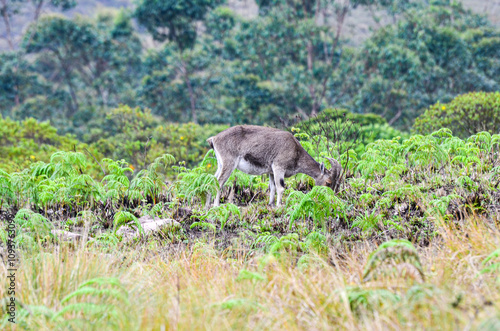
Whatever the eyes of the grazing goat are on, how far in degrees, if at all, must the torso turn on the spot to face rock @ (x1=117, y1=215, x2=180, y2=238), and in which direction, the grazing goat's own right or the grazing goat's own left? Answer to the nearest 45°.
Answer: approximately 135° to the grazing goat's own right

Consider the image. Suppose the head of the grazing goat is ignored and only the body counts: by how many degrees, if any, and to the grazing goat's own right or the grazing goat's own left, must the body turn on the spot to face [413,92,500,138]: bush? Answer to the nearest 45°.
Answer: approximately 45° to the grazing goat's own left

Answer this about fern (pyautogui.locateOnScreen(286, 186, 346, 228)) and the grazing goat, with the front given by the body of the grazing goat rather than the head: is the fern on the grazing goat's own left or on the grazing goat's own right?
on the grazing goat's own right

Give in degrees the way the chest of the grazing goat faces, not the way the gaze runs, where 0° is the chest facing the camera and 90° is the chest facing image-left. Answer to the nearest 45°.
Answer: approximately 270°

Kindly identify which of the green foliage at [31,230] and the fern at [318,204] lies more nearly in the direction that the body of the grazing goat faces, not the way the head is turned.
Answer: the fern

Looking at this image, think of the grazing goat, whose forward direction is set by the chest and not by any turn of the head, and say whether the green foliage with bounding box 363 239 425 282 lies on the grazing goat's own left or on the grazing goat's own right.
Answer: on the grazing goat's own right

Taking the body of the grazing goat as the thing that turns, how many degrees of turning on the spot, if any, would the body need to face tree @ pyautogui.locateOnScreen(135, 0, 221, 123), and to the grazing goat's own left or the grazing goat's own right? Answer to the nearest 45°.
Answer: approximately 90° to the grazing goat's own left

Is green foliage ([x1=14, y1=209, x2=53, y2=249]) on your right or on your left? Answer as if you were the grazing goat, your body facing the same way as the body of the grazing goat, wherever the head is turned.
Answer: on your right

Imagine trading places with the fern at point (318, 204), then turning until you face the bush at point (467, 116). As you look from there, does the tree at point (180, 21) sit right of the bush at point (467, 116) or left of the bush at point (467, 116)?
left

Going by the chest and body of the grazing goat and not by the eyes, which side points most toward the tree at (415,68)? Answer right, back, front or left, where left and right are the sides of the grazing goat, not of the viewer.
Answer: left
